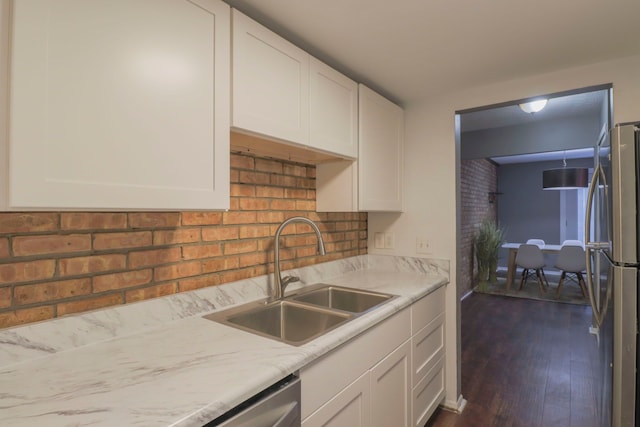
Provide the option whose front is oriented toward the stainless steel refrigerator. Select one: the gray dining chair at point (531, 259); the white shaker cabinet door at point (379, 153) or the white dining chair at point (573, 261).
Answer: the white shaker cabinet door

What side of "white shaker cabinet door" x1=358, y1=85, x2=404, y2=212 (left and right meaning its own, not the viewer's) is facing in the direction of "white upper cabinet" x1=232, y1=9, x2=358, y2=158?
right

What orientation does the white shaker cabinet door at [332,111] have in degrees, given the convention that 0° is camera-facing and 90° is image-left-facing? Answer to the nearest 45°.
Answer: approximately 315°

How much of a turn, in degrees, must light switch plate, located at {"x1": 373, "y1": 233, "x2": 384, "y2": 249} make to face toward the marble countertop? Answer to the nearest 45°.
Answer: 0° — it already faces it

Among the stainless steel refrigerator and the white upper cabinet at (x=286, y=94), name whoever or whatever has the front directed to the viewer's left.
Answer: the stainless steel refrigerator

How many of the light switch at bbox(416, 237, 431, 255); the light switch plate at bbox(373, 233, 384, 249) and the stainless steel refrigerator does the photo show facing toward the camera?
2

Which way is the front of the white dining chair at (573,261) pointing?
away from the camera

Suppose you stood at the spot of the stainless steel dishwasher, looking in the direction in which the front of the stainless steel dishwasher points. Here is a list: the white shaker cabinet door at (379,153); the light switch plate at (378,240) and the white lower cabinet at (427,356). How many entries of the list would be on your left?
3

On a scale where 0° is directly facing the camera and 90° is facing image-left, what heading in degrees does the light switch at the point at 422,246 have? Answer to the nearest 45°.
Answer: approximately 0°

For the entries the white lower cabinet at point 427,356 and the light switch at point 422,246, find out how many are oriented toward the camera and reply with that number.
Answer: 1

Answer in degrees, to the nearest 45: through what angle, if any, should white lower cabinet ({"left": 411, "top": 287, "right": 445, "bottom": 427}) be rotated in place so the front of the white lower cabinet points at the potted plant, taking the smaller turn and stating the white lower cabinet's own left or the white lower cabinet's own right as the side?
approximately 90° to the white lower cabinet's own left

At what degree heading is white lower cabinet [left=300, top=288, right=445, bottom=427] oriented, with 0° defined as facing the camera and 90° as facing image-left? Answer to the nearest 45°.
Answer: approximately 315°

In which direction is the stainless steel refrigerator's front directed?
to the viewer's left
